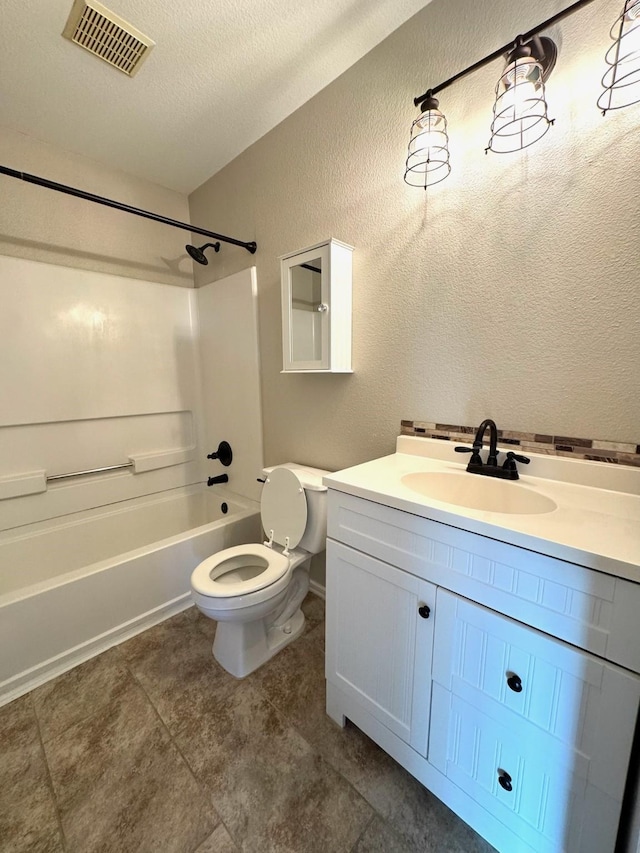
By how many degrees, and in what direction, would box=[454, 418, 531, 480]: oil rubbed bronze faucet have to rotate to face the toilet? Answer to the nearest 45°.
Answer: approximately 45° to its right

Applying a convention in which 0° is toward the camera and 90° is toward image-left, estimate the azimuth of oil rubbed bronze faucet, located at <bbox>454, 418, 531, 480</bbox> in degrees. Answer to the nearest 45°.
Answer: approximately 45°

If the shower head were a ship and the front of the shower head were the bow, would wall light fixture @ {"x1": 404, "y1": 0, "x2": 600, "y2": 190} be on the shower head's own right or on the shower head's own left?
on the shower head's own left

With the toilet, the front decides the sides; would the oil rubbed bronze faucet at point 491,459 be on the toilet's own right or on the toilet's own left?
on the toilet's own left

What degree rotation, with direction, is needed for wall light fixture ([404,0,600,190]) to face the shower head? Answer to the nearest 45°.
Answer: approximately 45° to its right

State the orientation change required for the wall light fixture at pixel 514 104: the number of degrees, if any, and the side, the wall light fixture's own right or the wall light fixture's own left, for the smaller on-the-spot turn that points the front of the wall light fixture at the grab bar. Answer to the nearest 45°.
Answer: approximately 45° to the wall light fixture's own right
